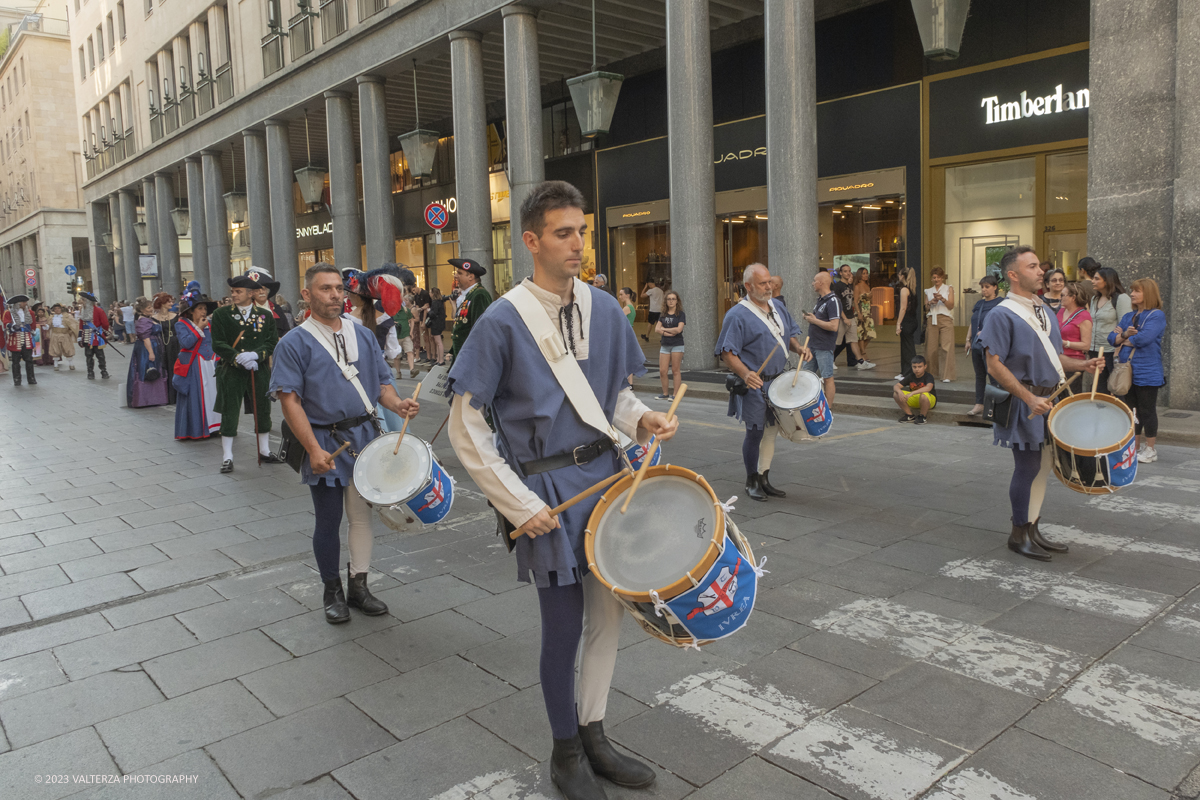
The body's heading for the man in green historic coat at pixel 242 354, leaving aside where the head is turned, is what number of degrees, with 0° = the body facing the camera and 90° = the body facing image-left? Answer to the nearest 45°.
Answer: approximately 0°

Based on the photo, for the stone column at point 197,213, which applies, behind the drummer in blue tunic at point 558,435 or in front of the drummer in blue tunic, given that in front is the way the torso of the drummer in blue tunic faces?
behind

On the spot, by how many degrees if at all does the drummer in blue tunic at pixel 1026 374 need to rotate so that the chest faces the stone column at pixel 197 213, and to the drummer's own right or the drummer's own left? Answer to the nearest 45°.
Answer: approximately 180°

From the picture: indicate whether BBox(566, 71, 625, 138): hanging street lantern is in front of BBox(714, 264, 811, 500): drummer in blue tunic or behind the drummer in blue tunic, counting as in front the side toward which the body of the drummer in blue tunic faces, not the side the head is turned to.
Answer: behind

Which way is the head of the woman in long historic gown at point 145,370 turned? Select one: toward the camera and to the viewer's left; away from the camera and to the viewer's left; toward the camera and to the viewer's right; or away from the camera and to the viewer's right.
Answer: toward the camera and to the viewer's right

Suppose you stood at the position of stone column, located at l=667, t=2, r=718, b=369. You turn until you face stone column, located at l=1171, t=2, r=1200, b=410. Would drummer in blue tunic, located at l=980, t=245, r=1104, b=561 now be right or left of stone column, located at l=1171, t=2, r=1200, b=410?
right

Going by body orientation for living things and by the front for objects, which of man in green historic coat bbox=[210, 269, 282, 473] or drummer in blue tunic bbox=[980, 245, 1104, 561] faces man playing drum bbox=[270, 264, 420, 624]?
the man in green historic coat

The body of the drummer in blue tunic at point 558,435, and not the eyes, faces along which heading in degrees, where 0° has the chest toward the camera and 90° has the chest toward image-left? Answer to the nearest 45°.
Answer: approximately 315°

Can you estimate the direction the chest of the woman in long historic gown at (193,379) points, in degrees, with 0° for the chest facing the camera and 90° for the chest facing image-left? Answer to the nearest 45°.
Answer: approximately 315°

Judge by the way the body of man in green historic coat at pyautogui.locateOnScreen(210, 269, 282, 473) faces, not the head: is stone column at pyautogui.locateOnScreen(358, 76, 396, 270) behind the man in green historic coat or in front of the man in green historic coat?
behind

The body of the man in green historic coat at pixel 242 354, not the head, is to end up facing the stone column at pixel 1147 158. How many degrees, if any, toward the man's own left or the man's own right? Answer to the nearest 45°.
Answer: approximately 90° to the man's own left
